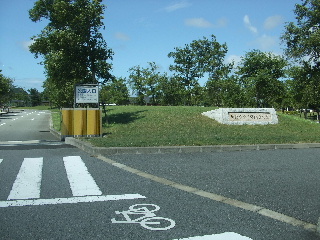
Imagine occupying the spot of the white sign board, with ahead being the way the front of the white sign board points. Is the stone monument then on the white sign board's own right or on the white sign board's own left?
on the white sign board's own left

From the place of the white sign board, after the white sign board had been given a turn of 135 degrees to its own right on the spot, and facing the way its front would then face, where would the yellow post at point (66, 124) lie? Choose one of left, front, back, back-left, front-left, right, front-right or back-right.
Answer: left

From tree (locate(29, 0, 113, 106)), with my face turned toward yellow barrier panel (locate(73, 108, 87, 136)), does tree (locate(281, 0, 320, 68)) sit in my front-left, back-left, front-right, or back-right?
back-left

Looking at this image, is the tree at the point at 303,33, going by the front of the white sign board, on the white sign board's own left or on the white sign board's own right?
on the white sign board's own left

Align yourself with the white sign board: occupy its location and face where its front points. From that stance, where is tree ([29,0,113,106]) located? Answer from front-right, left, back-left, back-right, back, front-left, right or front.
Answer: back

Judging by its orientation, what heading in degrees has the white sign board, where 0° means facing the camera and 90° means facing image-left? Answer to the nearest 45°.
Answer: approximately 0°

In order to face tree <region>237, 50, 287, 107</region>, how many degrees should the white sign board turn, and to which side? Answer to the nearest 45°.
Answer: approximately 135° to its left
